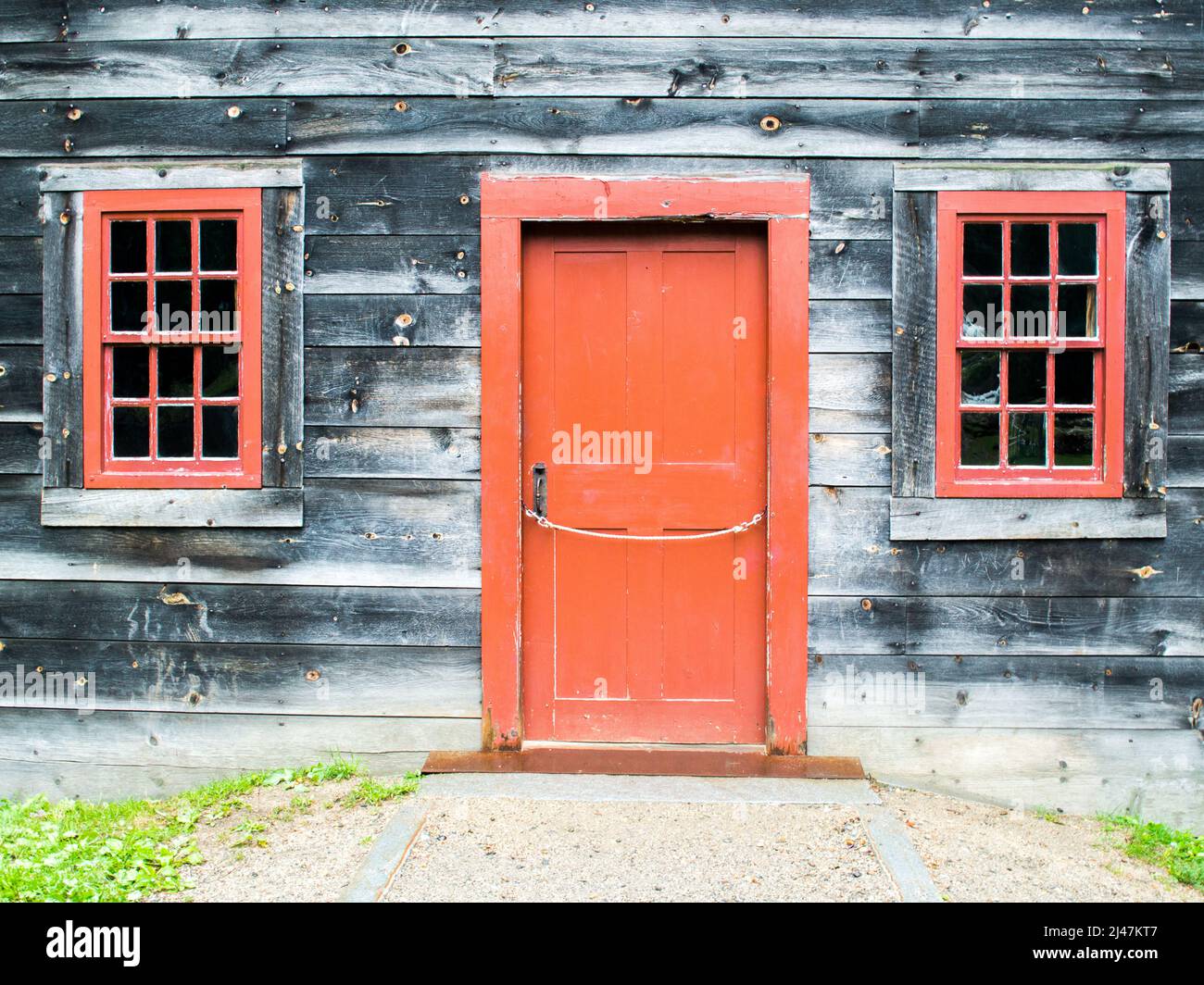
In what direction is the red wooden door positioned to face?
toward the camera

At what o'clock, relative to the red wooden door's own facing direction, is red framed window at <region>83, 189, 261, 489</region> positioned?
The red framed window is roughly at 3 o'clock from the red wooden door.

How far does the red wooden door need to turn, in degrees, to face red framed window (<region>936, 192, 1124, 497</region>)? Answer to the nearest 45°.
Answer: approximately 90° to its left
